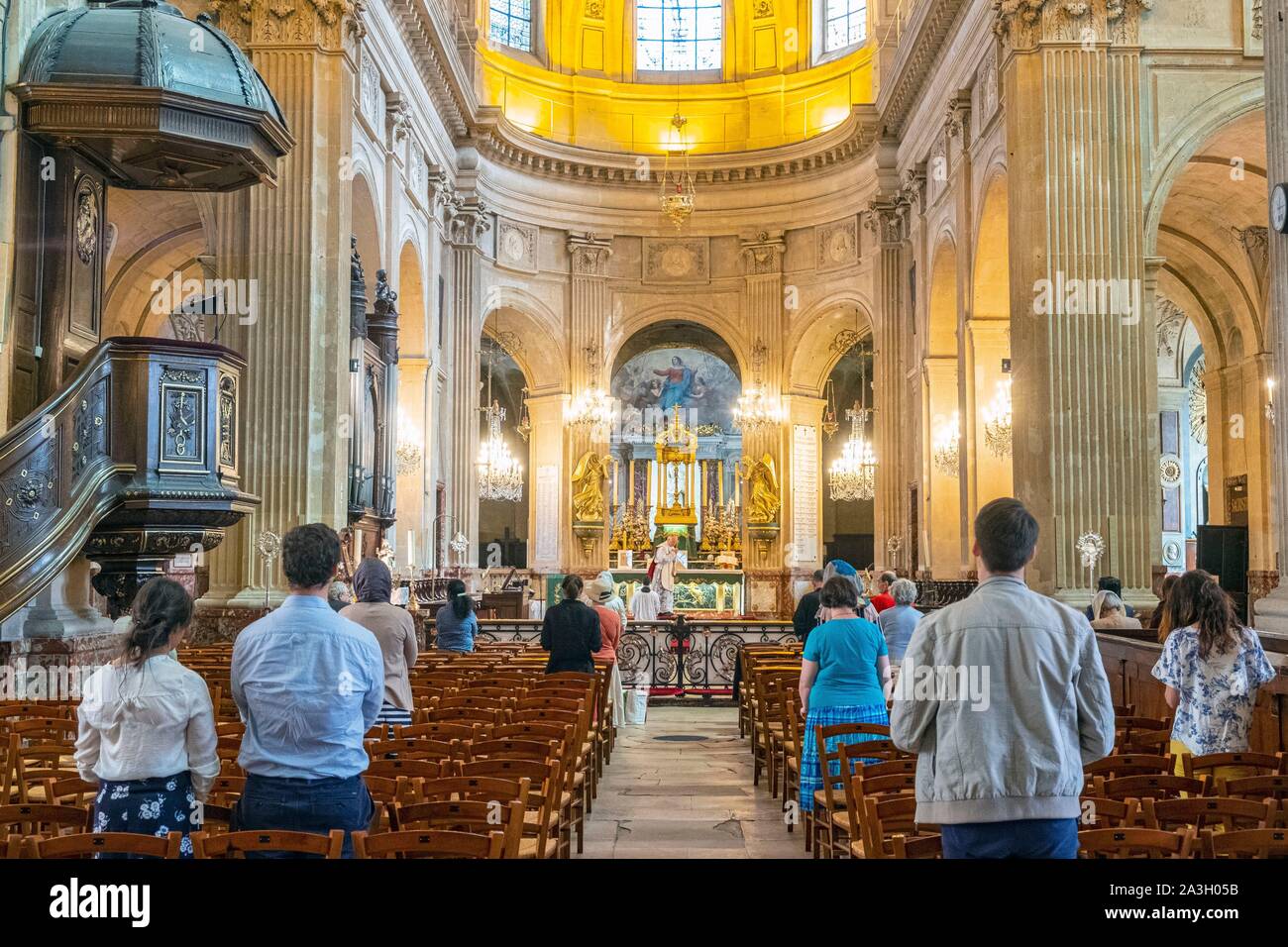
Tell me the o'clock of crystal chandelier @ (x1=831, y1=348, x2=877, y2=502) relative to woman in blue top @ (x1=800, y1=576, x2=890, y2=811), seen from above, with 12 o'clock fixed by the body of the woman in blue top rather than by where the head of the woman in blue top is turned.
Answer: The crystal chandelier is roughly at 12 o'clock from the woman in blue top.

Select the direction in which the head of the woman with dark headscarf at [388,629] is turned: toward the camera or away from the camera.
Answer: away from the camera

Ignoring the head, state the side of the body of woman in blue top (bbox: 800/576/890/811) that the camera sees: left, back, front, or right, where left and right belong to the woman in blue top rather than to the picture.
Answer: back

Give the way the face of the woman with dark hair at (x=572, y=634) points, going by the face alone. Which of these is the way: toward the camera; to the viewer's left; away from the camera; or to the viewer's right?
away from the camera

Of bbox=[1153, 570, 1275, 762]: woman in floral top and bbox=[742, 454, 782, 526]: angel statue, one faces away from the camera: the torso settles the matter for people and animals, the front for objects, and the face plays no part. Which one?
the woman in floral top

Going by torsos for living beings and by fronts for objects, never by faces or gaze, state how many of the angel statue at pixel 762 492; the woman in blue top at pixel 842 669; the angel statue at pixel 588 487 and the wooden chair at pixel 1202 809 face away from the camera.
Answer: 2

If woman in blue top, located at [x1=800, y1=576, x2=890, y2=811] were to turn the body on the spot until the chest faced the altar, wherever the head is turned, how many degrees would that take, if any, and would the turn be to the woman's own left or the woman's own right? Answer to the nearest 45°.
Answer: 0° — they already face it

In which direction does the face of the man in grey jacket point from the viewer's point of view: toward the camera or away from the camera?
away from the camera

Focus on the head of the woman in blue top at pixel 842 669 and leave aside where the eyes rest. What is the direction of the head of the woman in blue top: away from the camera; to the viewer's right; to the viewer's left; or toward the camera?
away from the camera

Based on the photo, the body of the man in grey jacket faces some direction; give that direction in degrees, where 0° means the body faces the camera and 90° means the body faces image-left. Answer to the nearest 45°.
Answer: approximately 180°

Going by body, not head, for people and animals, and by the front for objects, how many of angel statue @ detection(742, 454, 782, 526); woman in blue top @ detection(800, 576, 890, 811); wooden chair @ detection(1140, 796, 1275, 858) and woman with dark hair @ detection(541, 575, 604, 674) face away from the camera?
3

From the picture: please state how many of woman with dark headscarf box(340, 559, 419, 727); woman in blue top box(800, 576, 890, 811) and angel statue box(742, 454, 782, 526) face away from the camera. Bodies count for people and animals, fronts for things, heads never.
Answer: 2

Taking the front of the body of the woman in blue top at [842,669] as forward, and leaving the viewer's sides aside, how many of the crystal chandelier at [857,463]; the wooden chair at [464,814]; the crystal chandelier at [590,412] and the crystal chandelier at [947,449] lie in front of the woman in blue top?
3

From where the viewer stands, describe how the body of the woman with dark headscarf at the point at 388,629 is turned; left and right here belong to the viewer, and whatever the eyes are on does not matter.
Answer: facing away from the viewer
